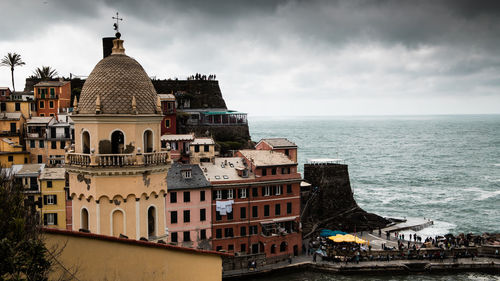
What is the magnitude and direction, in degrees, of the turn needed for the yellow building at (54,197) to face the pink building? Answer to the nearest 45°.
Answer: approximately 45° to its left

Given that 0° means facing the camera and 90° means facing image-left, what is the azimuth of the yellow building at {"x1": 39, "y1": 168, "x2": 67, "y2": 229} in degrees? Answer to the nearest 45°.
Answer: approximately 0°

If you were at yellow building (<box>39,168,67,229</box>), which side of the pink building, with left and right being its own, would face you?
right

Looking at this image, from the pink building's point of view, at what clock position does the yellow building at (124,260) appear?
The yellow building is roughly at 12 o'clock from the pink building.

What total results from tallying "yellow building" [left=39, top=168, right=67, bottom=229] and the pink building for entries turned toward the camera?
2

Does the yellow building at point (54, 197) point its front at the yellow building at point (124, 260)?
yes

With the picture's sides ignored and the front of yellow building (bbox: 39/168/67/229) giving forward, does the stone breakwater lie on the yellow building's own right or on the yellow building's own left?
on the yellow building's own left
